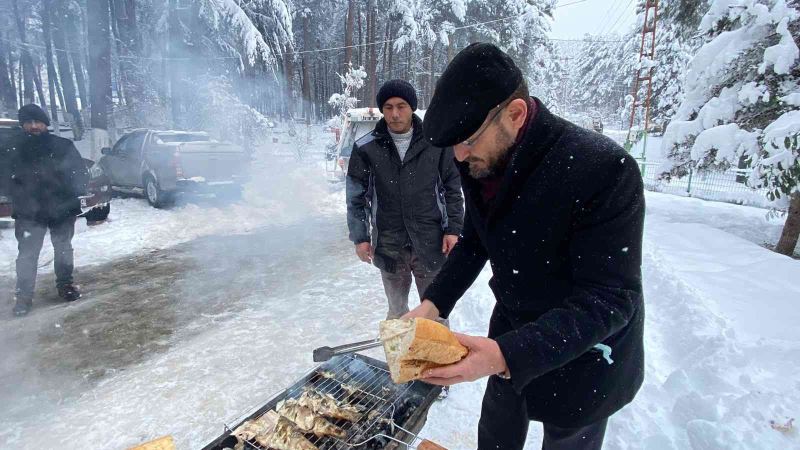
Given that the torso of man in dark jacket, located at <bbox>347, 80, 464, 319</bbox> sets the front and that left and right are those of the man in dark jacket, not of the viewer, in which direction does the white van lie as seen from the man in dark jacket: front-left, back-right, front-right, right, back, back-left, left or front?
back

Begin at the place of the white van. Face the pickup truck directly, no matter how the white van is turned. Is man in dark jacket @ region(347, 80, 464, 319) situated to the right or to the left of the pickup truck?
left

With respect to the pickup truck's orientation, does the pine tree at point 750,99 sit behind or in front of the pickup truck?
behind

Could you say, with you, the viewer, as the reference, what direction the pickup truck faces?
facing away from the viewer and to the left of the viewer

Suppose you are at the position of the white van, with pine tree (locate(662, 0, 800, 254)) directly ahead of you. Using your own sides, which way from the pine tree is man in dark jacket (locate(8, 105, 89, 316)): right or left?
right

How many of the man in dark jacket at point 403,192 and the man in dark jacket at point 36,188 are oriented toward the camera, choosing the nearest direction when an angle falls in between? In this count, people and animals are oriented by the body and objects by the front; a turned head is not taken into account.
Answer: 2
